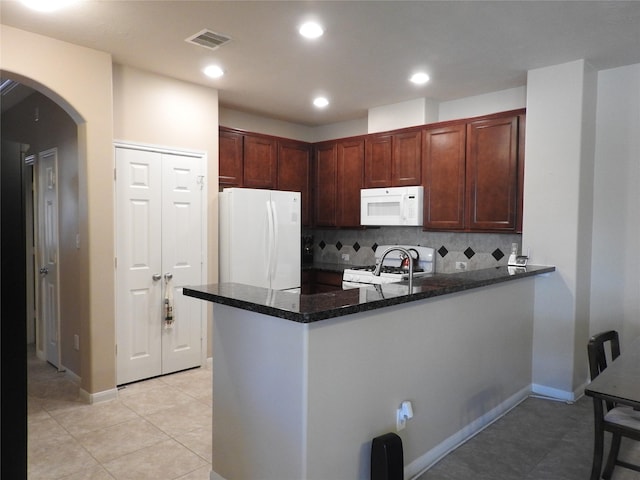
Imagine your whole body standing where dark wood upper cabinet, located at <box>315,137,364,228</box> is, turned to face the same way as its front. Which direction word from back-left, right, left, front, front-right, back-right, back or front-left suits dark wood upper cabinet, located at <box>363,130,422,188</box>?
left

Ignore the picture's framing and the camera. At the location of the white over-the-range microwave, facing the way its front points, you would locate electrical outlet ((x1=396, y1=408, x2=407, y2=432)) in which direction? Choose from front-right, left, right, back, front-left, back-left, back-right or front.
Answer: front-left

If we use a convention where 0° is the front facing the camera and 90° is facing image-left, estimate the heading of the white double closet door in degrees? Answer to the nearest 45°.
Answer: approximately 315°

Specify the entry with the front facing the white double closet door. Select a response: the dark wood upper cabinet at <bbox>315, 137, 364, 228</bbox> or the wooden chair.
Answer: the dark wood upper cabinet

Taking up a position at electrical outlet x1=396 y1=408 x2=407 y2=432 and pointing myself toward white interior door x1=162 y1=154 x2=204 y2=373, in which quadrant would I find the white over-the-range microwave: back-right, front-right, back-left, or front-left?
front-right

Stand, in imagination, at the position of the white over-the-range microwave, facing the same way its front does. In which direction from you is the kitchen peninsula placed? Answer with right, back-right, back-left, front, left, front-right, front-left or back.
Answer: front-left

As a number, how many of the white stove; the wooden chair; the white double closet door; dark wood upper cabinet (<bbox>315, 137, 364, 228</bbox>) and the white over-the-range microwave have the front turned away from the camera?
0

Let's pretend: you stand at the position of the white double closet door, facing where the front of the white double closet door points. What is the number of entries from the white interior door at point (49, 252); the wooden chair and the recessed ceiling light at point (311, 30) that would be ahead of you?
2

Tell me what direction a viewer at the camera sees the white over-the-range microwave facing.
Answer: facing the viewer and to the left of the viewer
